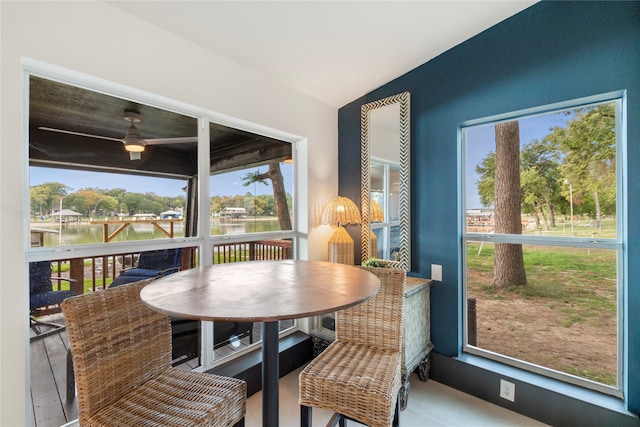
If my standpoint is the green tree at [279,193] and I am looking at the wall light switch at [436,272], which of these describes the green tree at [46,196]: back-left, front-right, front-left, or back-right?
back-right

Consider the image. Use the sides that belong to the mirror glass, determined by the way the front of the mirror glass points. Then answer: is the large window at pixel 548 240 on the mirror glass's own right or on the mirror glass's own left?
on the mirror glass's own left

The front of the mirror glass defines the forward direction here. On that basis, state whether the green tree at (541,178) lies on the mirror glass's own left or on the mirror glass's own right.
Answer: on the mirror glass's own left

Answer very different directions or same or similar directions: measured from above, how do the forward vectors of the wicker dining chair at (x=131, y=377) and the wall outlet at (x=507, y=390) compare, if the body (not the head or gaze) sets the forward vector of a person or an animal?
very different directions

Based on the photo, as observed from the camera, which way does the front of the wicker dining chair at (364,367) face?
facing the viewer and to the left of the viewer

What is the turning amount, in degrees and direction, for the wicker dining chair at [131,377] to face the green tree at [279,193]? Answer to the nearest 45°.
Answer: approximately 90° to its left

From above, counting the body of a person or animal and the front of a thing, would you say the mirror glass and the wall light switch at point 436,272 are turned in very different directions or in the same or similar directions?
same or similar directions
